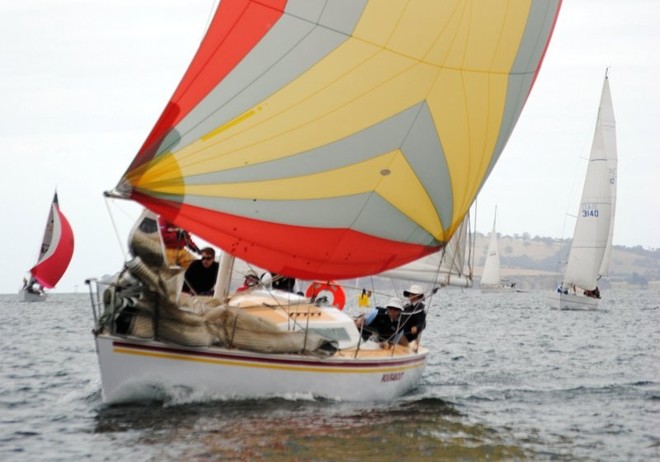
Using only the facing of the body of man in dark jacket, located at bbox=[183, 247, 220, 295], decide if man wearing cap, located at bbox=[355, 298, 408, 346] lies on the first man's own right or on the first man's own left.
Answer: on the first man's own left

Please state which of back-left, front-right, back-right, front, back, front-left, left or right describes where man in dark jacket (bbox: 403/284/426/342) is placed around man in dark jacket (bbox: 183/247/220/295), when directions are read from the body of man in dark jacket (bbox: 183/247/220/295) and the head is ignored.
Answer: left

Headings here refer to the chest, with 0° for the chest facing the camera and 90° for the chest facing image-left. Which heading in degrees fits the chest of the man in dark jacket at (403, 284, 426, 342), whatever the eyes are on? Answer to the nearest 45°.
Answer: approximately 45°

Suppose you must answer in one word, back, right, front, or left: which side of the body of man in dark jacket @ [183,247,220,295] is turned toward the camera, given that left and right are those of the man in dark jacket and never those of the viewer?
front

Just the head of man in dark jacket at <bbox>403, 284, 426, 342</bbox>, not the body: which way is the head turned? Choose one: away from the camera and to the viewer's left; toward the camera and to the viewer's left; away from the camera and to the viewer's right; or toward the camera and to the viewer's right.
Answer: toward the camera and to the viewer's left

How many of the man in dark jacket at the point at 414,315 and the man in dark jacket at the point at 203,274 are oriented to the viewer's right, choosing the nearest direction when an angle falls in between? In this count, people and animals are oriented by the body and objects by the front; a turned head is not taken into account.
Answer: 0

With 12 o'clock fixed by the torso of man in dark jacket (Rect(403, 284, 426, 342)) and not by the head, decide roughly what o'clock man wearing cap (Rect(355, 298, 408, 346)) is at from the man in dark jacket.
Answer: The man wearing cap is roughly at 1 o'clock from the man in dark jacket.

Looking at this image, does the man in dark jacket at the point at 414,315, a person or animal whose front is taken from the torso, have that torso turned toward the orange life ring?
no
